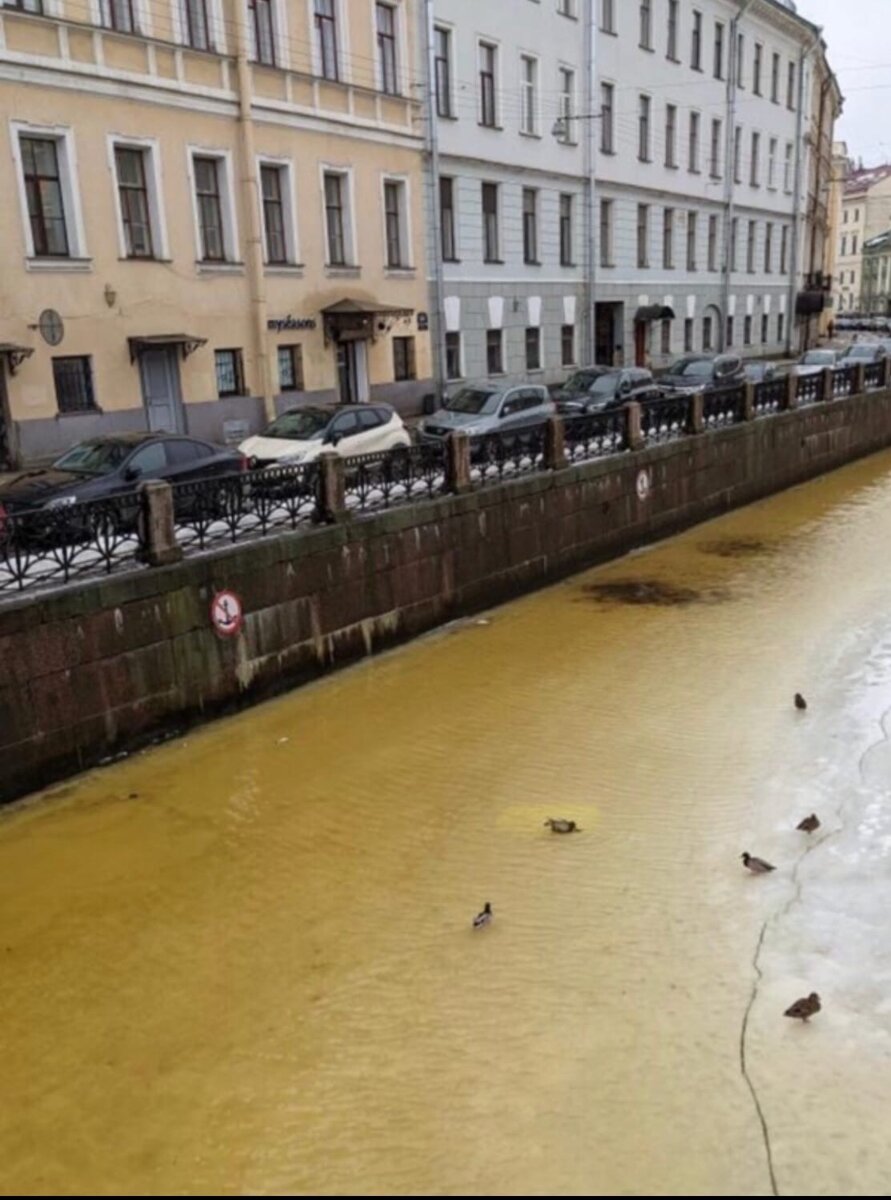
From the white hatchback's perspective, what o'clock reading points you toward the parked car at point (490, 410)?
The parked car is roughly at 6 o'clock from the white hatchback.

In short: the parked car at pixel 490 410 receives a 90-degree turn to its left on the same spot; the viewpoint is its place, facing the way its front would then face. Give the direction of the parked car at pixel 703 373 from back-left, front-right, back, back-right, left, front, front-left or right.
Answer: left

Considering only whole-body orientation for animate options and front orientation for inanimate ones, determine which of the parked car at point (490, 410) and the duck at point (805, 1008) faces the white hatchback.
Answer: the parked car

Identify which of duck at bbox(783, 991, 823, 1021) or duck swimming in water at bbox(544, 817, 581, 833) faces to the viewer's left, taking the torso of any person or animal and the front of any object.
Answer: the duck swimming in water

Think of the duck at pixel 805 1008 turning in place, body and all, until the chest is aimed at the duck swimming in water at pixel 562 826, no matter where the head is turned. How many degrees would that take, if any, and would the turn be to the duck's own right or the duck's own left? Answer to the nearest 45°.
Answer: approximately 135° to the duck's own left

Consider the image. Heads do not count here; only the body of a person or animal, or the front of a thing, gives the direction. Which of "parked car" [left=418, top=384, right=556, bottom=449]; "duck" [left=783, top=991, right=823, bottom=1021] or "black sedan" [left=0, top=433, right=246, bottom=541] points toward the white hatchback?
the parked car

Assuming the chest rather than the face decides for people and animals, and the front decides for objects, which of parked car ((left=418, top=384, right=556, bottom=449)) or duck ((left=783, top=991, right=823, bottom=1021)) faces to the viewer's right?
the duck

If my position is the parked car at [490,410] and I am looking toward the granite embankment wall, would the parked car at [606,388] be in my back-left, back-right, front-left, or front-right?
back-left

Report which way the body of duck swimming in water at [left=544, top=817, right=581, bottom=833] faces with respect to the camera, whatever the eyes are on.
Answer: to the viewer's left

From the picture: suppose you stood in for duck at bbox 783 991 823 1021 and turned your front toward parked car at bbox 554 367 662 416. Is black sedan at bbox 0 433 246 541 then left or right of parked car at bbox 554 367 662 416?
left

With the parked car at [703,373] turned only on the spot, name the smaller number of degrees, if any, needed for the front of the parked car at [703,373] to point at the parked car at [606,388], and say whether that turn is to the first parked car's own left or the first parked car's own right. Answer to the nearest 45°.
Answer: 0° — it already faces it

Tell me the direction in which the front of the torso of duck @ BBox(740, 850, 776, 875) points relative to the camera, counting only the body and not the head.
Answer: to the viewer's left

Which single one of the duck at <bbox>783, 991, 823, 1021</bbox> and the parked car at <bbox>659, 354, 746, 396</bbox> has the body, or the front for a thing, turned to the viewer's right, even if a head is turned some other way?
the duck
